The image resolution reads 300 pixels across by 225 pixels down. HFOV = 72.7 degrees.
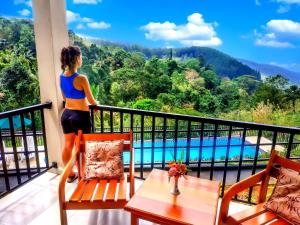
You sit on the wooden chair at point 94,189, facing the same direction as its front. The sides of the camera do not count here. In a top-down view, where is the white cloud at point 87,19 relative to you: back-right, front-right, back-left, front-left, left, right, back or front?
back

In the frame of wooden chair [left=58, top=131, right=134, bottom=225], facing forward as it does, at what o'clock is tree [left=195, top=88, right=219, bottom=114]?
The tree is roughly at 7 o'clock from the wooden chair.

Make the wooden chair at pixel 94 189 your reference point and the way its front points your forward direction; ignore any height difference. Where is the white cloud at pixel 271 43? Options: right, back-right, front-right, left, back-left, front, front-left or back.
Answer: back-left

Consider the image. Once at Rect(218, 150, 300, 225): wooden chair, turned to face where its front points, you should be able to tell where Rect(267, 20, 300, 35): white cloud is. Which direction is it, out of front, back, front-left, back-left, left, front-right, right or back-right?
back-right

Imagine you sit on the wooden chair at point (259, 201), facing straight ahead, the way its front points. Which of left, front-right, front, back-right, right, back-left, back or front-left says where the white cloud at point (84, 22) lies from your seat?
right

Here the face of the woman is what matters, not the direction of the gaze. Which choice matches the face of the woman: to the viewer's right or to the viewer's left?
to the viewer's right

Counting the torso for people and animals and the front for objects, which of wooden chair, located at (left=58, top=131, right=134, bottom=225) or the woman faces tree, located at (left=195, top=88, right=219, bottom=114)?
the woman

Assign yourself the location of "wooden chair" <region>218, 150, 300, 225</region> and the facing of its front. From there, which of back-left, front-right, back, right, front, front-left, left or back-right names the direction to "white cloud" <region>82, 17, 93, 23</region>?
right

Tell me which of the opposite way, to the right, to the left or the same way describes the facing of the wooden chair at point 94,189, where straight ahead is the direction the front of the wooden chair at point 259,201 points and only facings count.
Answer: to the left

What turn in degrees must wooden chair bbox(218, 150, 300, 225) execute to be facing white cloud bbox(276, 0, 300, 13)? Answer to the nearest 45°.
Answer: approximately 135° to its right

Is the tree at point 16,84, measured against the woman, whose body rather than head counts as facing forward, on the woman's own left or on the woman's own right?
on the woman's own left

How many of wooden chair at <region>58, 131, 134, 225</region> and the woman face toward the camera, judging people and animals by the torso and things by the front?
1

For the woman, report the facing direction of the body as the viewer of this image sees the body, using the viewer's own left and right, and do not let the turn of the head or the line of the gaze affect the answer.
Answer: facing away from the viewer and to the right of the viewer

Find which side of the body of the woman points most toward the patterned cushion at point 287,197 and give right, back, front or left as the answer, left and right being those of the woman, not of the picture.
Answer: right

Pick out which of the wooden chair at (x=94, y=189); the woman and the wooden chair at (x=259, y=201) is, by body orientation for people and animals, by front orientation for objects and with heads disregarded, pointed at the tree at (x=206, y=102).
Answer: the woman

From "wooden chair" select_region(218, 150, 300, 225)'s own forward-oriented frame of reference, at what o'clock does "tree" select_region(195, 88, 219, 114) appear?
The tree is roughly at 4 o'clock from the wooden chair.

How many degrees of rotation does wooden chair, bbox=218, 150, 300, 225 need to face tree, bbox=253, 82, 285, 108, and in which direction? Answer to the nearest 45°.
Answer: approximately 135° to its right

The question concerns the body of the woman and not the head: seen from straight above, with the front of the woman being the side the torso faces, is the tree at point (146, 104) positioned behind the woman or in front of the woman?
in front
